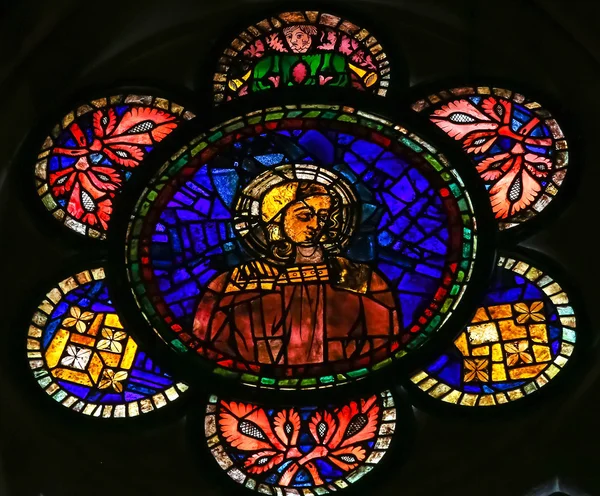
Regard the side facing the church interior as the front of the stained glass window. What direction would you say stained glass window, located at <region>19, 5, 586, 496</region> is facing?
toward the camera
